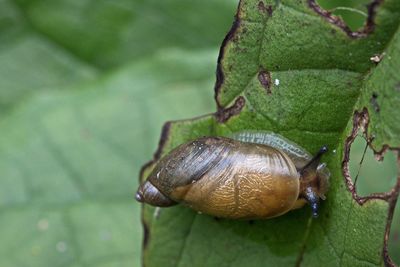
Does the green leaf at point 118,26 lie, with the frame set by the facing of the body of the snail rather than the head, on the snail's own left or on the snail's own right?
on the snail's own left

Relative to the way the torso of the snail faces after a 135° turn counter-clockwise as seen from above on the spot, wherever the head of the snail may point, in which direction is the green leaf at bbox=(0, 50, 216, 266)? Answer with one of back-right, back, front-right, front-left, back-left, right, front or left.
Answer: front

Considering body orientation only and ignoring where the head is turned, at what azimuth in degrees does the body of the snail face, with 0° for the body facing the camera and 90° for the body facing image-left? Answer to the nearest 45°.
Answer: approximately 270°
